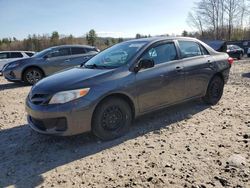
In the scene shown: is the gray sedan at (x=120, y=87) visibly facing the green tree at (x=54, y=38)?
no

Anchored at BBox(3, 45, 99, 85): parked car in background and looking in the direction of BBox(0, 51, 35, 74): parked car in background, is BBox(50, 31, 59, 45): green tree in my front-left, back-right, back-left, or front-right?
front-right

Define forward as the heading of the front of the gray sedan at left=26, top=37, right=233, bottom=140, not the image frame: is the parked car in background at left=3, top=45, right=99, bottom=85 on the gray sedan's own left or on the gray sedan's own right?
on the gray sedan's own right

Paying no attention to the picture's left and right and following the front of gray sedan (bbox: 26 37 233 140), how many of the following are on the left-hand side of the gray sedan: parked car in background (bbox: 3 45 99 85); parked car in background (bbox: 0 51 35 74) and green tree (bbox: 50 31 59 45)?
0

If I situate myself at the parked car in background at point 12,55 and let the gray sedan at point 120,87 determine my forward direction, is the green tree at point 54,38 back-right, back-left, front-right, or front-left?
back-left

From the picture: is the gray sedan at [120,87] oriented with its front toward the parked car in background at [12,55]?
no

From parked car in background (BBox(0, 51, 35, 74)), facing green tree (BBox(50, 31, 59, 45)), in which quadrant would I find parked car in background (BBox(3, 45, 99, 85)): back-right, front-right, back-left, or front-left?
back-right

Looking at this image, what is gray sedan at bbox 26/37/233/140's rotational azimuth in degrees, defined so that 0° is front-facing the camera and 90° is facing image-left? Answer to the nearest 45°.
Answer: approximately 45°
